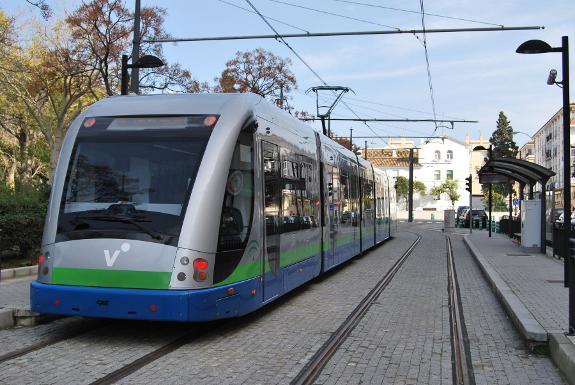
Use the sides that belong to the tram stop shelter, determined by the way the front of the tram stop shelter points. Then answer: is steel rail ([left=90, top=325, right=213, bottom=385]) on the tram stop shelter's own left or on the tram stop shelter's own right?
on the tram stop shelter's own left

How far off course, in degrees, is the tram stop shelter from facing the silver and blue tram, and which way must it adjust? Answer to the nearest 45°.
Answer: approximately 90° to its left

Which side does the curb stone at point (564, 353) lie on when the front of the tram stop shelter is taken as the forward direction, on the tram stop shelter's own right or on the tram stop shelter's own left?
on the tram stop shelter's own left

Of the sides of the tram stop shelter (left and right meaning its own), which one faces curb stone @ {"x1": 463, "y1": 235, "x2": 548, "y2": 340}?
left

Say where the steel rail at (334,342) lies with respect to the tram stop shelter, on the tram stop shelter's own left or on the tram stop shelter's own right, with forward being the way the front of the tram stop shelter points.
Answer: on the tram stop shelter's own left

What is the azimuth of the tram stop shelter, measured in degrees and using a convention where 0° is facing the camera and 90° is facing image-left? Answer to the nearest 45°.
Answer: approximately 90°

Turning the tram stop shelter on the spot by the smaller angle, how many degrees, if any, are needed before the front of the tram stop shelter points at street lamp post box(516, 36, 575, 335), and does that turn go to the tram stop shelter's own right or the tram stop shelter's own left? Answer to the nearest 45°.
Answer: approximately 90° to the tram stop shelter's own left
